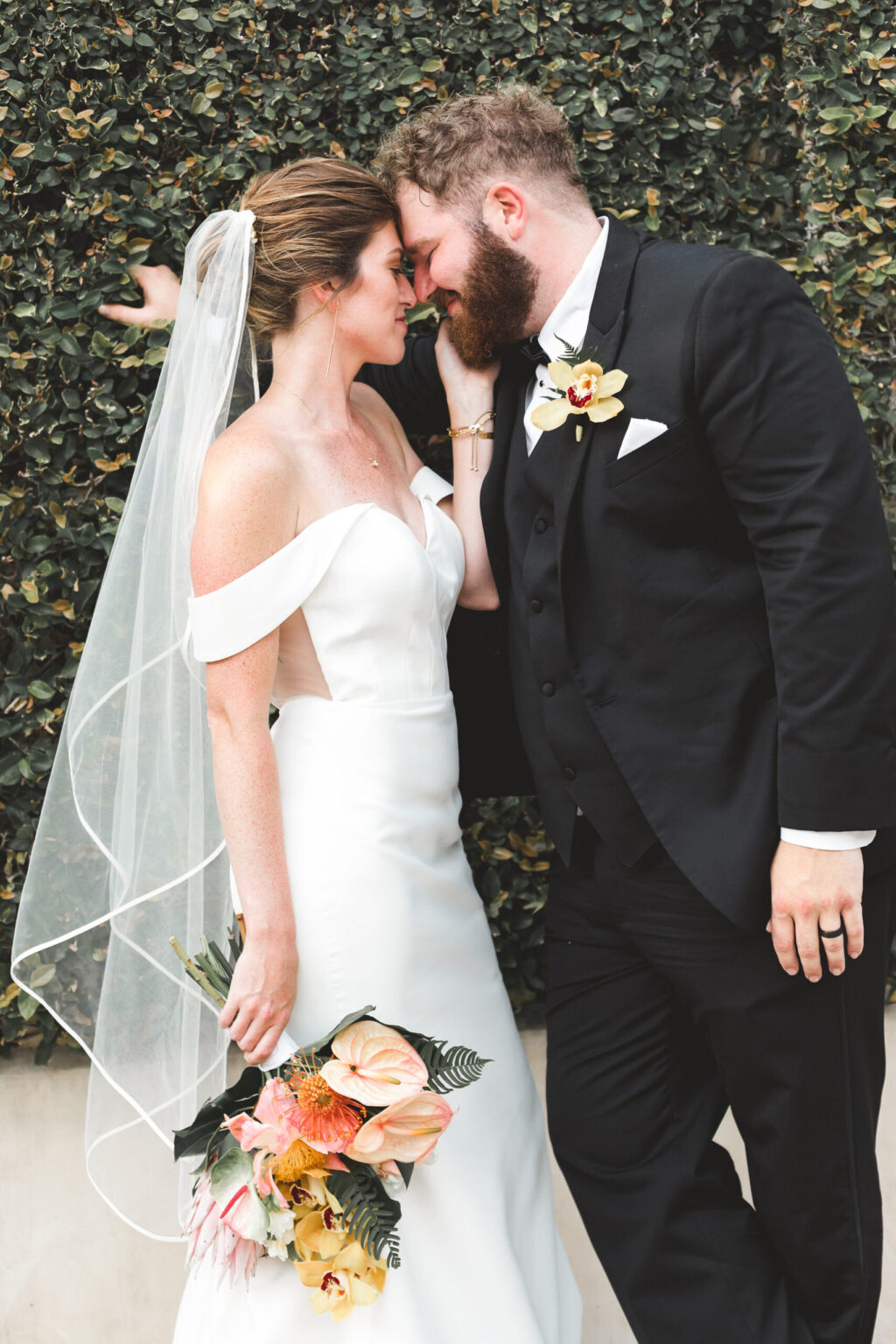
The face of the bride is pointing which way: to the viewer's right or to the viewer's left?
to the viewer's right

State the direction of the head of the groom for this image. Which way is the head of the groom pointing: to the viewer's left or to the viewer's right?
to the viewer's left

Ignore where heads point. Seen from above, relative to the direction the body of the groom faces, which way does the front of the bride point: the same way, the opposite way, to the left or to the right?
to the left

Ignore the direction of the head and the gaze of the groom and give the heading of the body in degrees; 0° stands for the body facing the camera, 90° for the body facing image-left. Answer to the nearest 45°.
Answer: approximately 45°

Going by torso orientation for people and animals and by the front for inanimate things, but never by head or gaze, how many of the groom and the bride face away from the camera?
0

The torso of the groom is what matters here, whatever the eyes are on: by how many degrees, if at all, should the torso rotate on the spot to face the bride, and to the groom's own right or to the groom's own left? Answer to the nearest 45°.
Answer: approximately 45° to the groom's own right

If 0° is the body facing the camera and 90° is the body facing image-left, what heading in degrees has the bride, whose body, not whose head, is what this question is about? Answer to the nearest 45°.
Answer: approximately 315°

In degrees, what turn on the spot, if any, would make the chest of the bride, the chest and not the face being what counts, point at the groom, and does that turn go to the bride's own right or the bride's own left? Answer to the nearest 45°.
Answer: approximately 45° to the bride's own left
